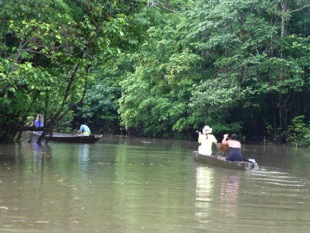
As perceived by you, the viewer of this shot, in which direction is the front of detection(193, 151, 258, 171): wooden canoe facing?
facing away from the viewer and to the left of the viewer
